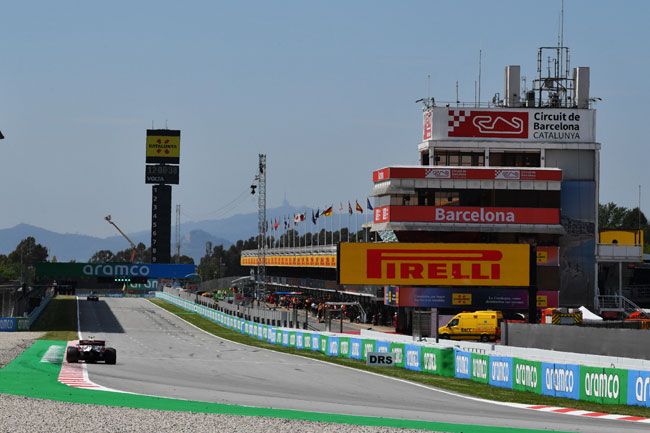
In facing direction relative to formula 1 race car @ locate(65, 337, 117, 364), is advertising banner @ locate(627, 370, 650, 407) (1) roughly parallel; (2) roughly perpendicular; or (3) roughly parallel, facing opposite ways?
roughly perpendicular

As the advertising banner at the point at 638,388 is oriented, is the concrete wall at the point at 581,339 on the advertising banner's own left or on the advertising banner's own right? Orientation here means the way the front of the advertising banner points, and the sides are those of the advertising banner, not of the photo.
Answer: on the advertising banner's own right

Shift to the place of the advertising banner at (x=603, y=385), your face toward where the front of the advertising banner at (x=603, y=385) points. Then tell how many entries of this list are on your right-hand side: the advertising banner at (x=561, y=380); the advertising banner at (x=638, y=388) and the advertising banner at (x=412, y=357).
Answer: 2

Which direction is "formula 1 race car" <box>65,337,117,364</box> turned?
away from the camera

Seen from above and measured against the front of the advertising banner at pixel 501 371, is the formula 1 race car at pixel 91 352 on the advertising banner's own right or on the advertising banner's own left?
on the advertising banner's own right

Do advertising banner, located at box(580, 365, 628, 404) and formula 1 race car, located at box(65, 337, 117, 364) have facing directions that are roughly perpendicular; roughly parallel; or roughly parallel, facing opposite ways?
roughly perpendicular

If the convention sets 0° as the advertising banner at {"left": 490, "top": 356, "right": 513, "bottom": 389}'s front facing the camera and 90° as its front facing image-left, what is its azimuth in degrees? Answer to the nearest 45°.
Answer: approximately 45°

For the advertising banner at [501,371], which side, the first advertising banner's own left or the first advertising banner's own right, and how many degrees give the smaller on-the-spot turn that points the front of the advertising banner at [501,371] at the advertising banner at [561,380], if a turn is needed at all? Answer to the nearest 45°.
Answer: approximately 90° to the first advertising banner's own left

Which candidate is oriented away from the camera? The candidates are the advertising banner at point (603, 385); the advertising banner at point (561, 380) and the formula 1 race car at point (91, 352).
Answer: the formula 1 race car

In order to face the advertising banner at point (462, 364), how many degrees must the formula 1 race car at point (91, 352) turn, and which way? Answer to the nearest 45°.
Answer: approximately 135° to its right

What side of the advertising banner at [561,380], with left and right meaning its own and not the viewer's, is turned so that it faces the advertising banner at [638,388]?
left

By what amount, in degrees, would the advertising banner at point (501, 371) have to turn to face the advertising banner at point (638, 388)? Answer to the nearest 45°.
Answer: approximately 90° to its left

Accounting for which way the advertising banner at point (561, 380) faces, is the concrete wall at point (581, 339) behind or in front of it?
behind
